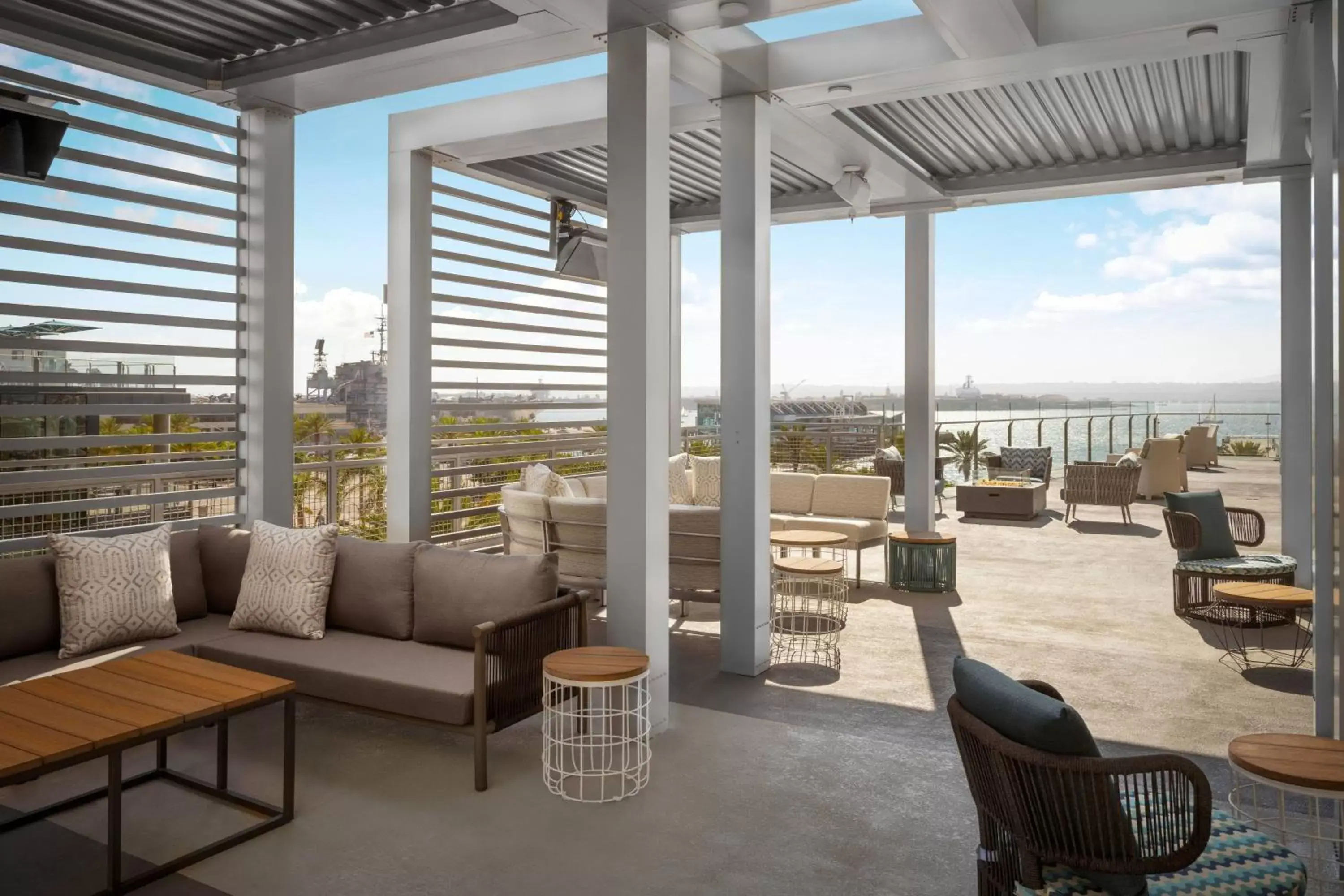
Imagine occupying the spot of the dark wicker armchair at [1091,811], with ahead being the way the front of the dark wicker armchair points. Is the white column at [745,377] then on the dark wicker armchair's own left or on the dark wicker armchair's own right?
on the dark wicker armchair's own left

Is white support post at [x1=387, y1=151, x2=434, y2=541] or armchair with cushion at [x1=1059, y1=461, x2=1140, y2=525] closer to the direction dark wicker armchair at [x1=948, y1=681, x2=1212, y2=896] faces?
the armchair with cushion

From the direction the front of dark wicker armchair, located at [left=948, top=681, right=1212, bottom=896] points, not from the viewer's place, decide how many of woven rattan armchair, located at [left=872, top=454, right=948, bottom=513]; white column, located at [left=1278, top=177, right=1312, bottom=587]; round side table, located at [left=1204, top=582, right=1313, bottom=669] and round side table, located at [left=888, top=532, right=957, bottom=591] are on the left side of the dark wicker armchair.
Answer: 4

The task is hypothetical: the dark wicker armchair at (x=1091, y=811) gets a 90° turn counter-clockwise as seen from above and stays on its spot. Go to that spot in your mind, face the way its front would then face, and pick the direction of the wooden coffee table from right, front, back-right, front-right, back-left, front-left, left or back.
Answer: left

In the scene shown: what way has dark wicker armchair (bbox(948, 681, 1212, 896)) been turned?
to the viewer's right

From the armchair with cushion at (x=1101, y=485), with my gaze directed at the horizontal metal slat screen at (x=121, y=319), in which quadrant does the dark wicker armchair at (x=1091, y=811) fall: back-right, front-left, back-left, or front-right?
front-left

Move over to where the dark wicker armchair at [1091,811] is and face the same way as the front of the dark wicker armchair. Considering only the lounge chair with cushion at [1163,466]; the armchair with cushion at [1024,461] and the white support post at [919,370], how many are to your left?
3

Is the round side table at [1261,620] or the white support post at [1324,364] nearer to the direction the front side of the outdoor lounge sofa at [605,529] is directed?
the round side table
